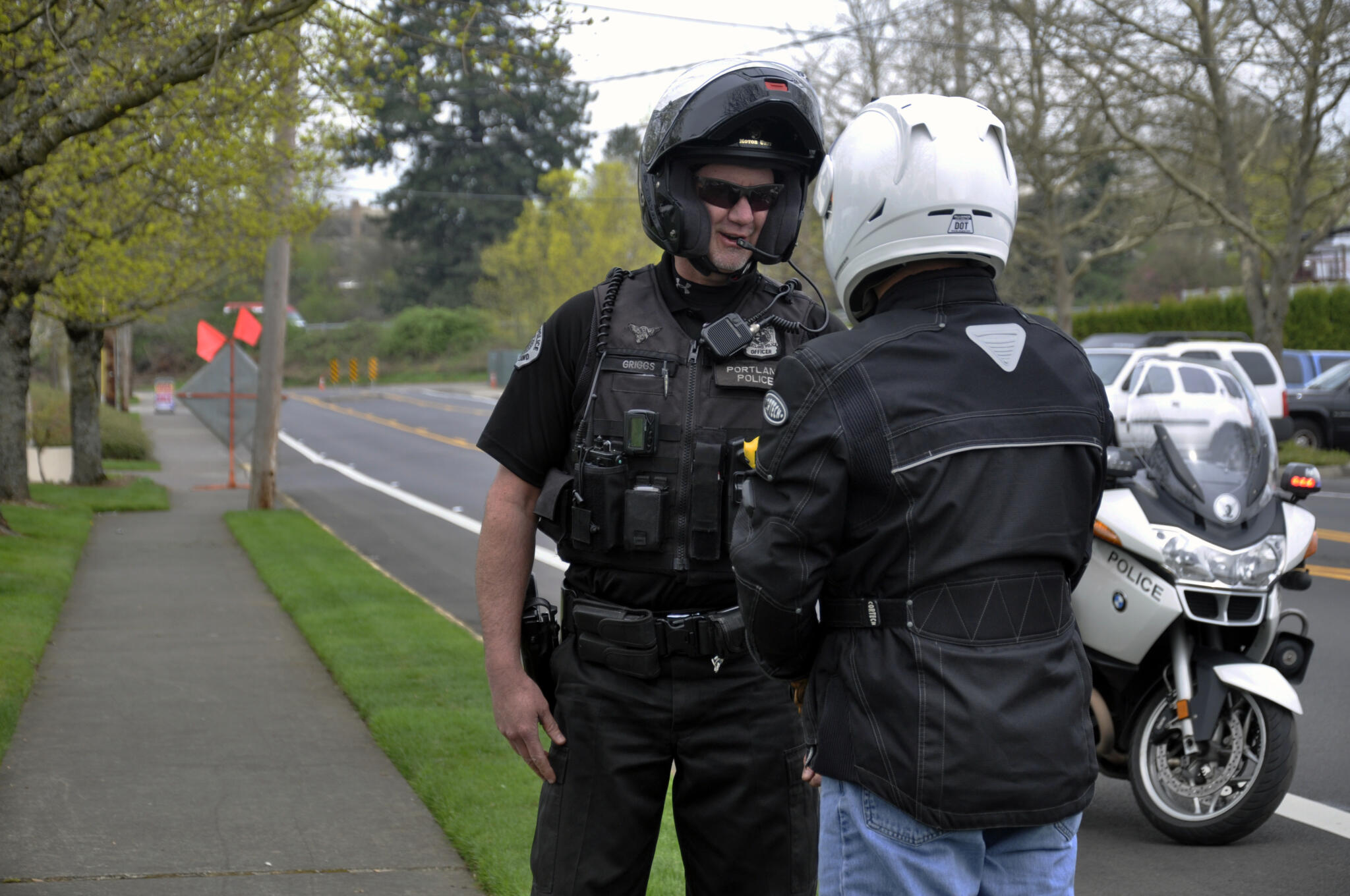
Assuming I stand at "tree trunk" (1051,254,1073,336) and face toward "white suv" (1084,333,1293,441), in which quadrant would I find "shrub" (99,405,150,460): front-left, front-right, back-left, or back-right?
front-right

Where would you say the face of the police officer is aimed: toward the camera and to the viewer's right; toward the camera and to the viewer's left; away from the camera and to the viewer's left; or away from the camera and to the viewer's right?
toward the camera and to the viewer's right

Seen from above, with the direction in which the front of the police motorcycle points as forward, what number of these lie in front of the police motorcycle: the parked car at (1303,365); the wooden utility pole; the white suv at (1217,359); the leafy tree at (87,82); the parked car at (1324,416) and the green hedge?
0

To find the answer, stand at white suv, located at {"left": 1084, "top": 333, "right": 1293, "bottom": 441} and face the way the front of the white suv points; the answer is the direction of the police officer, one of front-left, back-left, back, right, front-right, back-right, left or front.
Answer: front-left

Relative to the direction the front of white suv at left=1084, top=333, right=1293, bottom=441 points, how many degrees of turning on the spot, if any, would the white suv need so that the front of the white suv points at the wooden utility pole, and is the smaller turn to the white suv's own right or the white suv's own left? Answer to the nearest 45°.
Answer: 0° — it already faces it

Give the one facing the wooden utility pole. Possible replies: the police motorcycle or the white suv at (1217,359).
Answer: the white suv

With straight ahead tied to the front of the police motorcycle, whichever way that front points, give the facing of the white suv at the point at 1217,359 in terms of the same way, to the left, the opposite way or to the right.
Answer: to the right

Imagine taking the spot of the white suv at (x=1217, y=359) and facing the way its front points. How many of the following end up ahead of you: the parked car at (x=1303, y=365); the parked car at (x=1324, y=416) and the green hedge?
0

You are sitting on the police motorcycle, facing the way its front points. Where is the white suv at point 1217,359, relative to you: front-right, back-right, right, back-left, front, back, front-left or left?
back-left

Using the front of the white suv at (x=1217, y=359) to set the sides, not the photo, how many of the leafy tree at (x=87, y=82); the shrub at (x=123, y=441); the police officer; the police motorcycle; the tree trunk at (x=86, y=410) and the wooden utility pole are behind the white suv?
0

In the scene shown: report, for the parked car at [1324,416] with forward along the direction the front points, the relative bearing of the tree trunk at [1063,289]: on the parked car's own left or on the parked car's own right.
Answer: on the parked car's own right

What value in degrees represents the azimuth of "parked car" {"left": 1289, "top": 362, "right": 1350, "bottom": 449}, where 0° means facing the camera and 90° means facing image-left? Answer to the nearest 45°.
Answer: approximately 90°

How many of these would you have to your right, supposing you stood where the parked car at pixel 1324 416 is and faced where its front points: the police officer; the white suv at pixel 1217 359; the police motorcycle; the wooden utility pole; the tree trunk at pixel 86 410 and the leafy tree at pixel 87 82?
0

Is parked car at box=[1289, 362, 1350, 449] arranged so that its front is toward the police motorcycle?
no

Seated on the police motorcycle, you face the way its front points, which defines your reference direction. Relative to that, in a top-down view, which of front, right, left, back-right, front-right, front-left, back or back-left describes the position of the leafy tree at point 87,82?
back-right

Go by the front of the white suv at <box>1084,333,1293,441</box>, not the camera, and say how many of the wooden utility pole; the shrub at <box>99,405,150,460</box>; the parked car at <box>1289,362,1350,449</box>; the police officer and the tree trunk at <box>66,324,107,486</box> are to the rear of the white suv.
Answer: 1

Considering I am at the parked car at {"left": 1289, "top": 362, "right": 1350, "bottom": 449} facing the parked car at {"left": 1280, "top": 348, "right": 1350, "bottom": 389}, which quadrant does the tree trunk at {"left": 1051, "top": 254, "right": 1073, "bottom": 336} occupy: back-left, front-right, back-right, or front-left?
front-left

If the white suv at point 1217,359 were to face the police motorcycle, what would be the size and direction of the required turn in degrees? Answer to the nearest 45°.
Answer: approximately 45° to its left

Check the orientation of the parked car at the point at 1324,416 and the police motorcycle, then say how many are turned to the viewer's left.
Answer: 1
